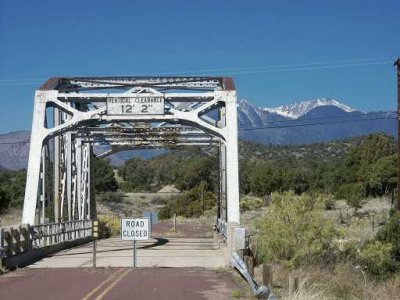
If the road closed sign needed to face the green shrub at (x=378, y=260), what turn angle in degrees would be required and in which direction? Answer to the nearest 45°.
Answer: approximately 90° to its left

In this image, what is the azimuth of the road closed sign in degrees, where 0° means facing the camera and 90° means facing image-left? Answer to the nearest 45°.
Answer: approximately 0°

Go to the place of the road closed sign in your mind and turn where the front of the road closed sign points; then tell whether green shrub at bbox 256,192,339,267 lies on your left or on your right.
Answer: on your left

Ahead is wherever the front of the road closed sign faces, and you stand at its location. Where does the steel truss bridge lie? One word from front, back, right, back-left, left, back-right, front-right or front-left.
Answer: back

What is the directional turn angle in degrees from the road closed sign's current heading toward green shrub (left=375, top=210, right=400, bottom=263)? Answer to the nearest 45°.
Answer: approximately 90° to its left
